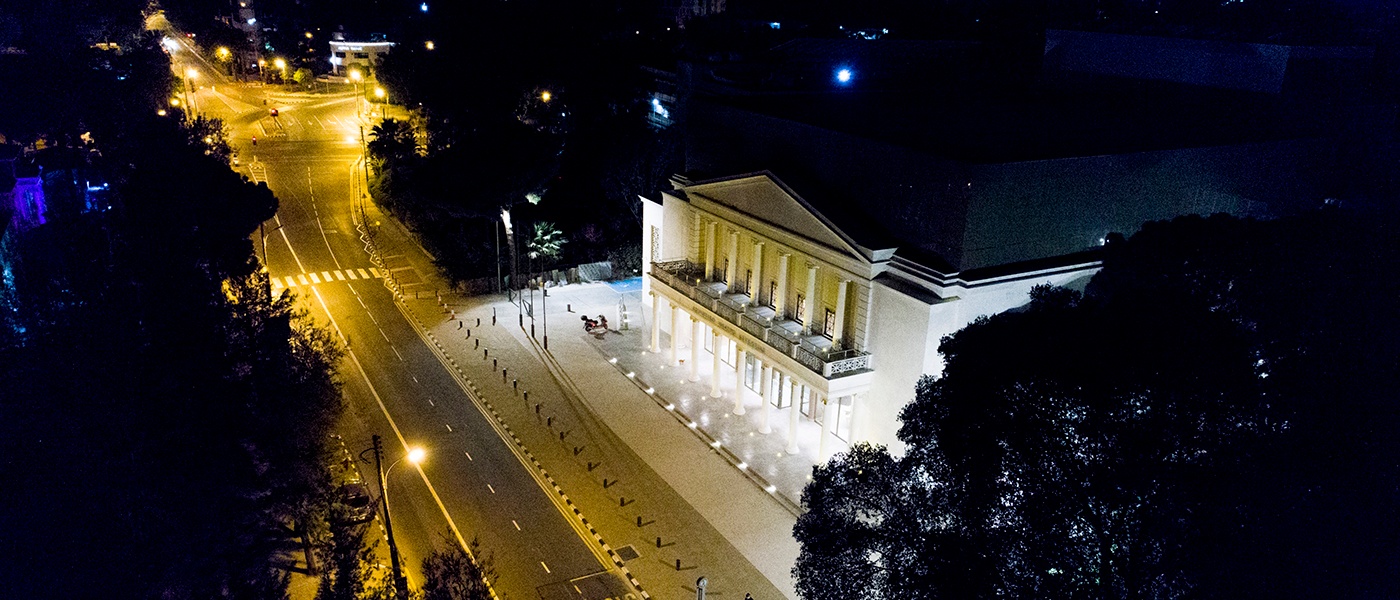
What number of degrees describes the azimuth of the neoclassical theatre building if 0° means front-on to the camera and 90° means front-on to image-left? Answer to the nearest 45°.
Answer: approximately 45°

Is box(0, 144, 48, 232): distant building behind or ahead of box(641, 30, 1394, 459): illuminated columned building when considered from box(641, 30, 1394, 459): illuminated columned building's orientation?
ahead

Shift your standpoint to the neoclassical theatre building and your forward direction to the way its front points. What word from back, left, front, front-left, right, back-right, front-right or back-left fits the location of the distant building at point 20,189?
front-right

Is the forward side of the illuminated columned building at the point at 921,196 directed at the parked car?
yes

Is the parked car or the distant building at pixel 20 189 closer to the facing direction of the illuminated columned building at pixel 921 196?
the parked car
